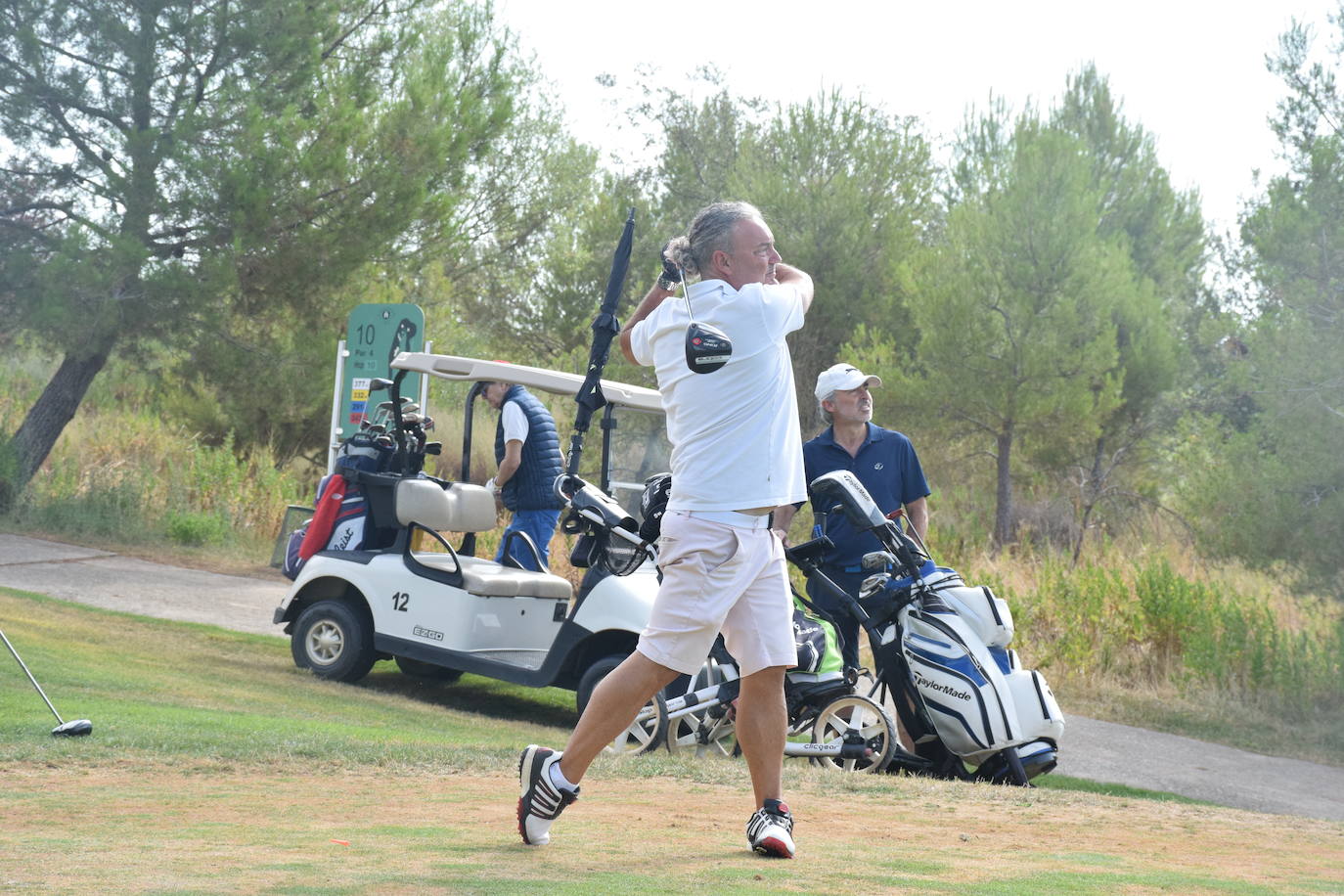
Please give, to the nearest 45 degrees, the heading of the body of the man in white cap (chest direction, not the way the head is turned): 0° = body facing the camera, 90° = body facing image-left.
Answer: approximately 0°

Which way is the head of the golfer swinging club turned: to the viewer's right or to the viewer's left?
to the viewer's right

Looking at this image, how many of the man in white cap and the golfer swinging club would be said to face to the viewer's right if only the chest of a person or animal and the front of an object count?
1

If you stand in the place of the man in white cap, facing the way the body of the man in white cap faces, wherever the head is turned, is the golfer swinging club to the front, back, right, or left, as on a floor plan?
front

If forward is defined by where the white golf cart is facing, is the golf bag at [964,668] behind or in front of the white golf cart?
in front

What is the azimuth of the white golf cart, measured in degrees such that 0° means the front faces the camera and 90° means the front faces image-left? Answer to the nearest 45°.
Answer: approximately 315°

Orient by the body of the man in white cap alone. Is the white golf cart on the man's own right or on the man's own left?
on the man's own right

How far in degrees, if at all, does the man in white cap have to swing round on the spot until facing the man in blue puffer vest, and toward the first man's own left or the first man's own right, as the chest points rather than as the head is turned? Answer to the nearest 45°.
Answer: approximately 135° to the first man's own right

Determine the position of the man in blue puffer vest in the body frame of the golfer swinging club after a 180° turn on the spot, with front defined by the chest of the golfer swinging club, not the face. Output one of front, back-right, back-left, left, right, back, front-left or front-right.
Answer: right

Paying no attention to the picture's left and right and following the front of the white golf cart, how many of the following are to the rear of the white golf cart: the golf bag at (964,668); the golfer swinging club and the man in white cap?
0

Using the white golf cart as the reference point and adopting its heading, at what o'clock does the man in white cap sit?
The man in white cap is roughly at 12 o'clock from the white golf cart.

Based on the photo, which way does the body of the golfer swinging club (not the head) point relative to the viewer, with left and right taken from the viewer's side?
facing to the right of the viewer
